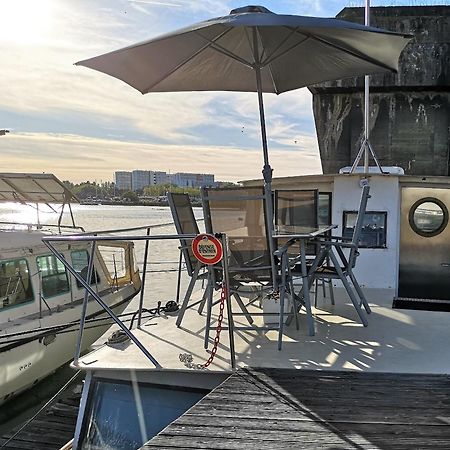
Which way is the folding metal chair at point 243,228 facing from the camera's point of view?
away from the camera

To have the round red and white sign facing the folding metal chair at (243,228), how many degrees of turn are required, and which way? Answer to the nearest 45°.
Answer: approximately 135° to its left

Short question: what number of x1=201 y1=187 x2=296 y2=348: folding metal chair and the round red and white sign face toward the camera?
1

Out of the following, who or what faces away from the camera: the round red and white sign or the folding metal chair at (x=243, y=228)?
the folding metal chair

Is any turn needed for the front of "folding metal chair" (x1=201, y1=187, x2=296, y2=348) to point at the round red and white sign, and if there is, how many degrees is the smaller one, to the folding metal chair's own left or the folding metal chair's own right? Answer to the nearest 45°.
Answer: approximately 180°

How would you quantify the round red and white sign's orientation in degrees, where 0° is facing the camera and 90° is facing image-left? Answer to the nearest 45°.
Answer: approximately 0°

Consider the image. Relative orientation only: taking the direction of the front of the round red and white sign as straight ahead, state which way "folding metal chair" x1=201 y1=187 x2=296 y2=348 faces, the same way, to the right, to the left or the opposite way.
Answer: the opposite way

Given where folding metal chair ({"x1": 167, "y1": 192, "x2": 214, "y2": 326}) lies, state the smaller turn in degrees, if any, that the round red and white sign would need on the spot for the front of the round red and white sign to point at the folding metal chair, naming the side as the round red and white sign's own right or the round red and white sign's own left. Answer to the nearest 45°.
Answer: approximately 180°

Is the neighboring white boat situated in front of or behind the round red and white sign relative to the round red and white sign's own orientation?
behind

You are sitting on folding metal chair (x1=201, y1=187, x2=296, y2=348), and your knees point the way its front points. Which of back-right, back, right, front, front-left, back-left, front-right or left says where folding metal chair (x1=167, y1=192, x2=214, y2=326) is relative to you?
front-left

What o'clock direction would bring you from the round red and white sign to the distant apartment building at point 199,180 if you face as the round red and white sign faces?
The distant apartment building is roughly at 6 o'clock from the round red and white sign.
